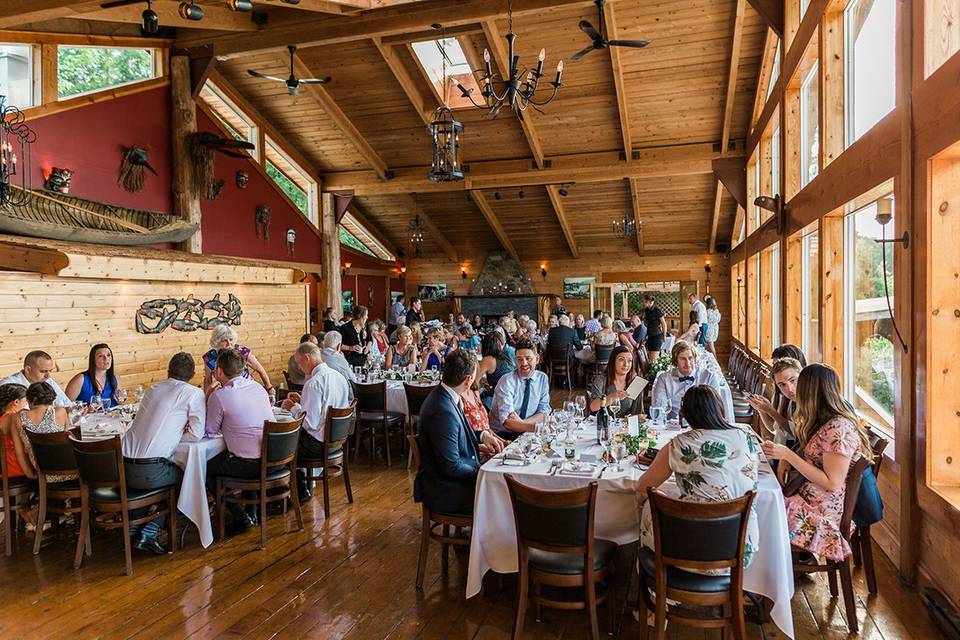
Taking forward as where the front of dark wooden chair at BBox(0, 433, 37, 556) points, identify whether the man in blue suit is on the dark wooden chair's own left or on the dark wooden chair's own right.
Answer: on the dark wooden chair's own right

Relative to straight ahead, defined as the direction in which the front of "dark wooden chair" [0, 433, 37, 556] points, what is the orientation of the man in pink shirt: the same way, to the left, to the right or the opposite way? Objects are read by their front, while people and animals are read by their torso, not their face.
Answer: to the left

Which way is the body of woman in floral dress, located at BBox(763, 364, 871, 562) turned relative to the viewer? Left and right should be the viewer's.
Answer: facing to the left of the viewer

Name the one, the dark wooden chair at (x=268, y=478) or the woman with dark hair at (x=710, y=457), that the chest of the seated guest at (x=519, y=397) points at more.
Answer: the woman with dark hair

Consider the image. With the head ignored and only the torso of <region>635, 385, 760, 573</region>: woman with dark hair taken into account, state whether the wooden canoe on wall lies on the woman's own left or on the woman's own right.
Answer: on the woman's own left

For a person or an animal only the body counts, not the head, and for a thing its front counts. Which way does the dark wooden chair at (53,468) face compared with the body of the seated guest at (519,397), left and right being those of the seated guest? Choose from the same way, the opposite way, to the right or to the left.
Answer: the opposite way

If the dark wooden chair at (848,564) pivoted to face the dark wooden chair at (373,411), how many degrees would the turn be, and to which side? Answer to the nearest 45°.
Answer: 0° — it already faces it

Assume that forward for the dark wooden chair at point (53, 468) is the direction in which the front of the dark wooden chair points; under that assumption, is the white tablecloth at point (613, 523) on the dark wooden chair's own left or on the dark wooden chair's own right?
on the dark wooden chair's own right

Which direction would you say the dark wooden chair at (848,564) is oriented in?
to the viewer's left

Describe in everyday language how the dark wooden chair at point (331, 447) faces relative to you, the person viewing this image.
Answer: facing away from the viewer and to the left of the viewer

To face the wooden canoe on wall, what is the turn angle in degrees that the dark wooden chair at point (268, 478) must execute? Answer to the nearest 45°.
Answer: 0° — it already faces it
